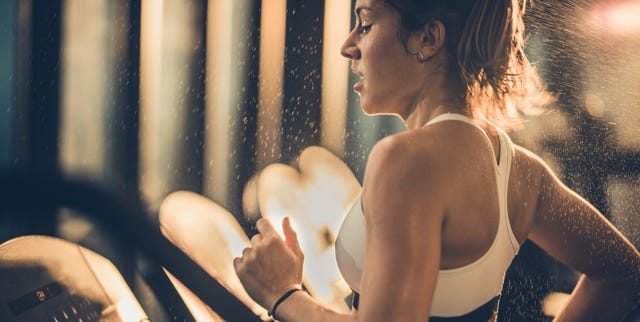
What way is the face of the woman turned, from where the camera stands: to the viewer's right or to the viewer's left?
to the viewer's left

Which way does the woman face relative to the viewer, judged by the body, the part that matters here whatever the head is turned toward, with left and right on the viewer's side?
facing away from the viewer and to the left of the viewer
